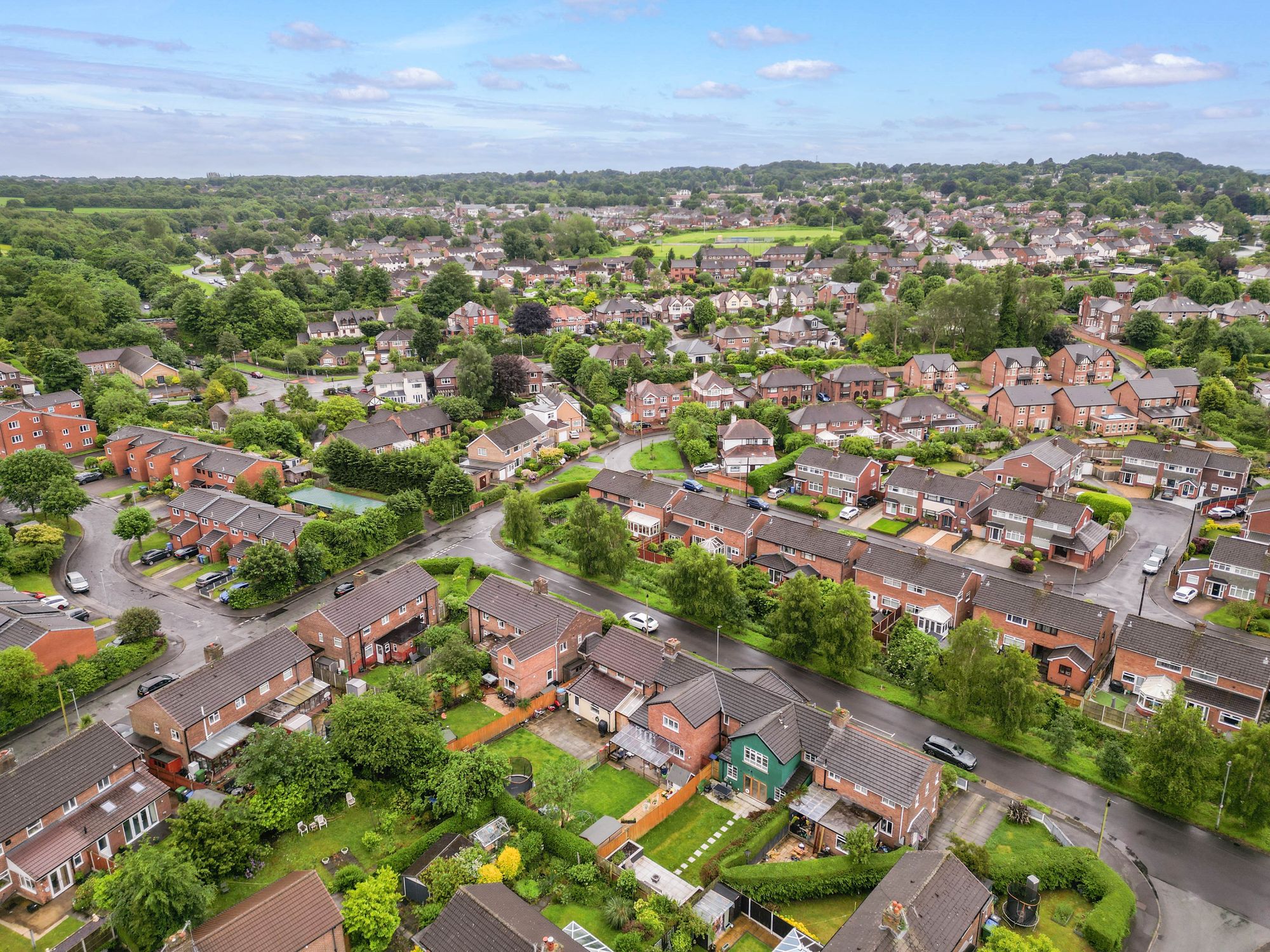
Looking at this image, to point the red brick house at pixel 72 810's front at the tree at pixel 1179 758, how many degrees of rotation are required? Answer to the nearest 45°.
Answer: approximately 180°

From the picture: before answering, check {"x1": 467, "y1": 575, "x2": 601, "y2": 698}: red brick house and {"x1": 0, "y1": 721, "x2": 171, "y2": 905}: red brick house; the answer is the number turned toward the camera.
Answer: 0

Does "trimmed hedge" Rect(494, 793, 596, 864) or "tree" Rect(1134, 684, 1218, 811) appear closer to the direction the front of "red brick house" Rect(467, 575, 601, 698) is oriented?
the tree

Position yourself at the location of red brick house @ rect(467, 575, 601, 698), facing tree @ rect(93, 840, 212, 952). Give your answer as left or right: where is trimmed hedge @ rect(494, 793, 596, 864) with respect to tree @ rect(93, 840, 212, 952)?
left

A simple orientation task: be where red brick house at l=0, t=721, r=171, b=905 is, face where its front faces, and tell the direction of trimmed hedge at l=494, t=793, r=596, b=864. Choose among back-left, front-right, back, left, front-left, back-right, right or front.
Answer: back

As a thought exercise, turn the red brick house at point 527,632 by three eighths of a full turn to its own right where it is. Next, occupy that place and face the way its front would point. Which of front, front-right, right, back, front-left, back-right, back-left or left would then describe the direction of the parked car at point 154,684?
right

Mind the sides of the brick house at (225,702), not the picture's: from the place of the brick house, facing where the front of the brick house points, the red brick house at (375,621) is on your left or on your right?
on your right

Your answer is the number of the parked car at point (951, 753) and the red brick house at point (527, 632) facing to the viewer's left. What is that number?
0

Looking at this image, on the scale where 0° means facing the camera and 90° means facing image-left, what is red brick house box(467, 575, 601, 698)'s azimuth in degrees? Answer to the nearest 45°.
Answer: approximately 225°

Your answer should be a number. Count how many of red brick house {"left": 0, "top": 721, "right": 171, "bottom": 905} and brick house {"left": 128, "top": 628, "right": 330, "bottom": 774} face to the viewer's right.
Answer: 0

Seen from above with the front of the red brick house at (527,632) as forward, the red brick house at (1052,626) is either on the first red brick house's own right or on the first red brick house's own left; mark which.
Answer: on the first red brick house's own right

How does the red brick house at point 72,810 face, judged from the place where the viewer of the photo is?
facing away from the viewer and to the left of the viewer

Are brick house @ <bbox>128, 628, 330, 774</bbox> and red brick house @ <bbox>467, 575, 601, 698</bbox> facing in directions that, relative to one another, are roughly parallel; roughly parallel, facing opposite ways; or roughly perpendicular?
roughly perpendicular

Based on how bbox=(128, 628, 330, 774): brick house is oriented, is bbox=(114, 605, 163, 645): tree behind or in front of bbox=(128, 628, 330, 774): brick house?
in front

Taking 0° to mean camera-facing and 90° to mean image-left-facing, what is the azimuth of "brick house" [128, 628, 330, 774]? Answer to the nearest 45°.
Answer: approximately 135°
